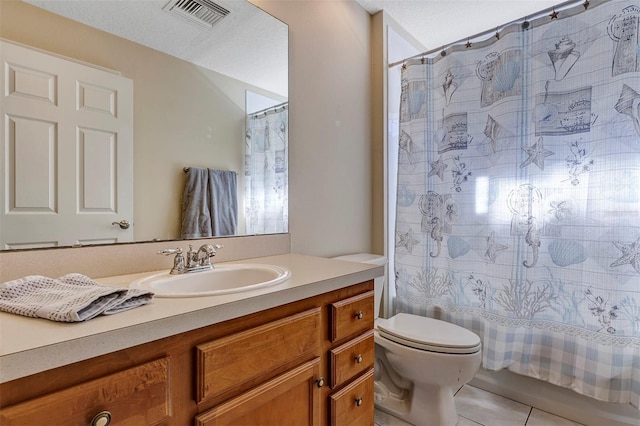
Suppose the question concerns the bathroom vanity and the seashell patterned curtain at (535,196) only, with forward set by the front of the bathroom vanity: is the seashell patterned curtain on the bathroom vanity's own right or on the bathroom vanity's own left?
on the bathroom vanity's own left

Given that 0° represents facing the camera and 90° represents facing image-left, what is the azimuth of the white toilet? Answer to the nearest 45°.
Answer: approximately 315°

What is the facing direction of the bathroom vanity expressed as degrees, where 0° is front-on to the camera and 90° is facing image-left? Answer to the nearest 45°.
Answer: approximately 315°

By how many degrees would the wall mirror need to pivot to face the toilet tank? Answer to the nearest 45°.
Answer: approximately 45° to its left

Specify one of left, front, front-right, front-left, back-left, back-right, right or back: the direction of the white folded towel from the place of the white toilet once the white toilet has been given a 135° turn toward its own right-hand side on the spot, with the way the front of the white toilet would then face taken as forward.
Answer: front-left
